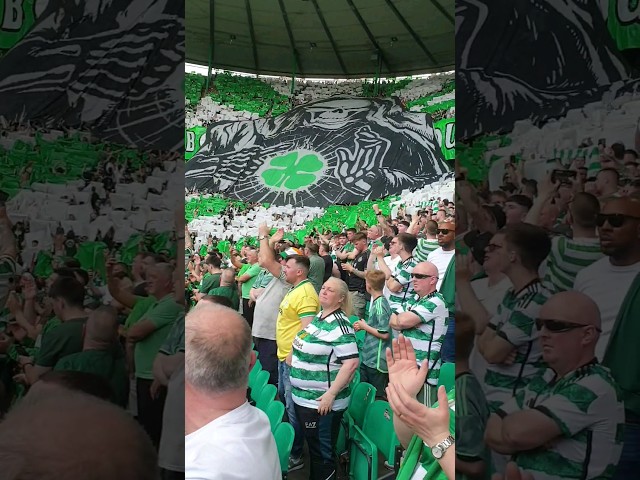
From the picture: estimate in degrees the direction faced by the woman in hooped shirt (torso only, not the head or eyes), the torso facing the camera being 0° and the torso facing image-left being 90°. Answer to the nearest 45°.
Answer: approximately 45°

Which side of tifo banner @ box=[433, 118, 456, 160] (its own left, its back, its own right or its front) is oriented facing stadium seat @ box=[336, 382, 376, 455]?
front

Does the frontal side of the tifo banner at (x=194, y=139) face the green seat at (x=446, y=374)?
yes

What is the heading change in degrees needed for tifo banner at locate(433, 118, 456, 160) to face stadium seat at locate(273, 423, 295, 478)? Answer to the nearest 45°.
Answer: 0° — it already faces it
